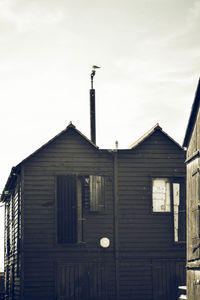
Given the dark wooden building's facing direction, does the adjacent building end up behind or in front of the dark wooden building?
in front

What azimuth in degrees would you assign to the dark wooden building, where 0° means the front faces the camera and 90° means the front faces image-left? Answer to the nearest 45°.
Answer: approximately 0°
